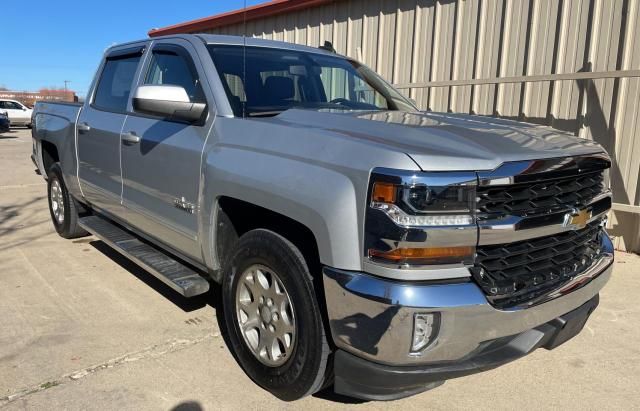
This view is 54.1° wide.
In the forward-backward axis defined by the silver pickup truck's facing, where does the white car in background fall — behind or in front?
behind

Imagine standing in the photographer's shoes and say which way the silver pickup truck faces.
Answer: facing the viewer and to the right of the viewer
